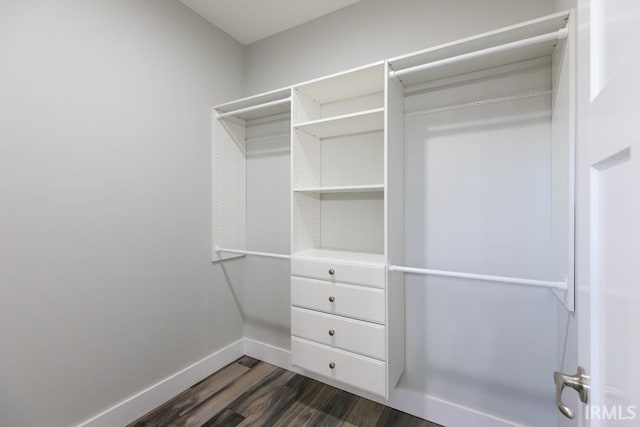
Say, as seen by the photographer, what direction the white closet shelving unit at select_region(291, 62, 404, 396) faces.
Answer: facing the viewer and to the left of the viewer

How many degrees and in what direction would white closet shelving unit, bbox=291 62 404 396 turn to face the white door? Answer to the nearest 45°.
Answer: approximately 45° to its left

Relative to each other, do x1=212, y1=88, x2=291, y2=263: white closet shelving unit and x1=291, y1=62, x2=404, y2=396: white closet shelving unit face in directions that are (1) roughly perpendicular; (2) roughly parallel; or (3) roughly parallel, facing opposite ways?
roughly parallel

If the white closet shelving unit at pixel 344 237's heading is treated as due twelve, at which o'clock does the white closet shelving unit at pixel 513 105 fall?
the white closet shelving unit at pixel 513 105 is roughly at 8 o'clock from the white closet shelving unit at pixel 344 237.

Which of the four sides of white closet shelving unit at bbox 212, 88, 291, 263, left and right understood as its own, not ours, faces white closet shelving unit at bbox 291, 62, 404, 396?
left

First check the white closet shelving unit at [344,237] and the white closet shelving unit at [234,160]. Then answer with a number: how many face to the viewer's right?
0

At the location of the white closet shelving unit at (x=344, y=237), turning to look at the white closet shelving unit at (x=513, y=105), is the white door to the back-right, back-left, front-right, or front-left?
front-right

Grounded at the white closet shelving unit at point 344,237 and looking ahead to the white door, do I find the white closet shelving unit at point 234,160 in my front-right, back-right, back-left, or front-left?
back-right

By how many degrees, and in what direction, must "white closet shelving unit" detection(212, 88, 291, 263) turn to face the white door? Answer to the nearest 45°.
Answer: approximately 45° to its left

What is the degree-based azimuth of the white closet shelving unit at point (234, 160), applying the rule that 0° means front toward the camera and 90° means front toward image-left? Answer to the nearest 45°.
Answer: approximately 45°

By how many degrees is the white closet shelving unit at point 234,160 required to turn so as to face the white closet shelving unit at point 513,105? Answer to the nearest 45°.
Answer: approximately 90° to its left

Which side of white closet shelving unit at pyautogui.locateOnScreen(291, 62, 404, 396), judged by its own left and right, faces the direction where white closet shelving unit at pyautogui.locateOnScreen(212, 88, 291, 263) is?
right
